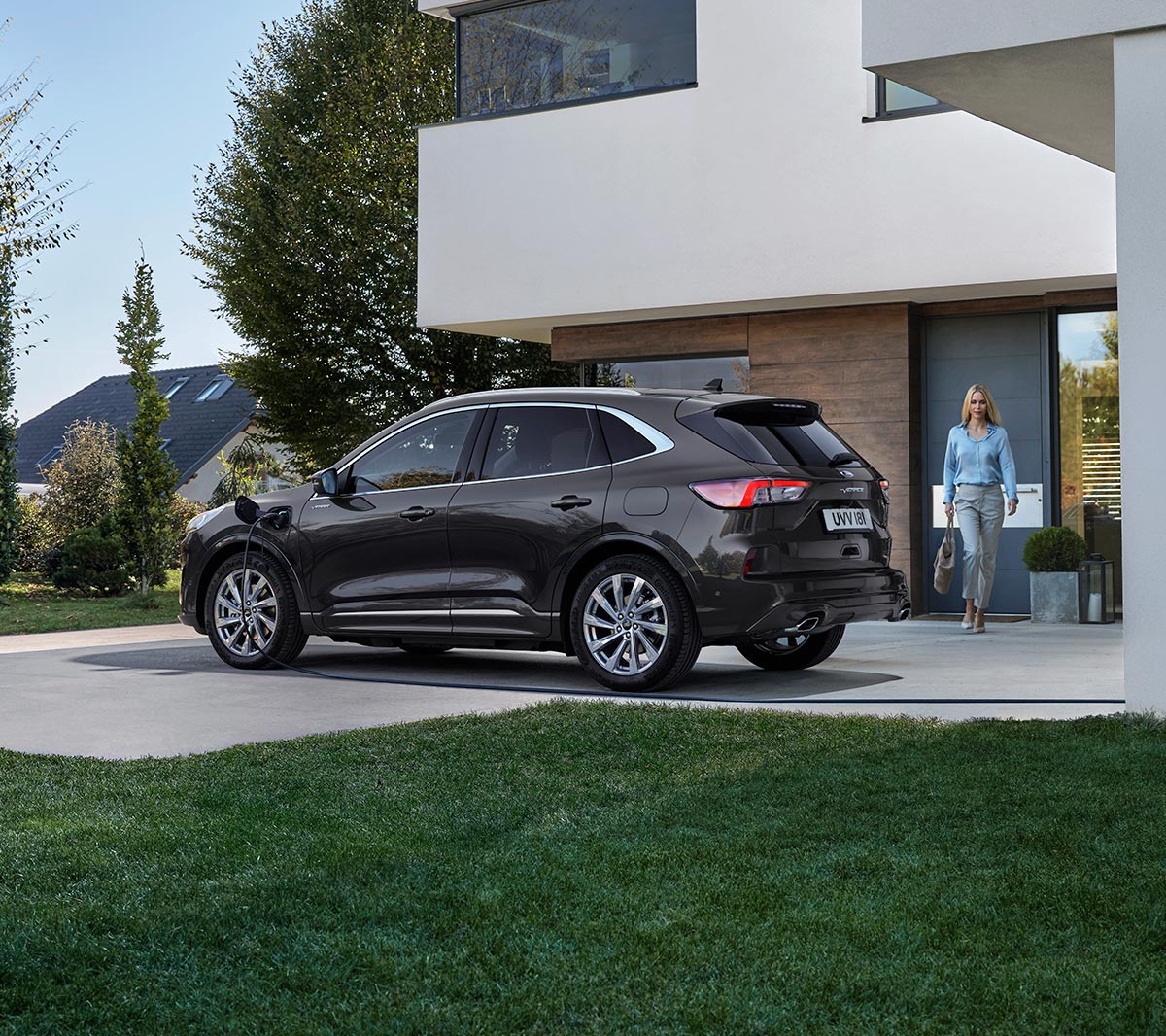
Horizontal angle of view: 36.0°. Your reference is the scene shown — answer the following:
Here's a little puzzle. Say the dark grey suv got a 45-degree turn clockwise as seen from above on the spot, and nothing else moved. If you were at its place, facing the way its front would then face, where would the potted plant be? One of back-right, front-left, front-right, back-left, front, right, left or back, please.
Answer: front-right

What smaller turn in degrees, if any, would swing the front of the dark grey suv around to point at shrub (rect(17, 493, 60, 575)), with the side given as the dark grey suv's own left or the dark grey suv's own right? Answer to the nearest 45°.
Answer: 0° — it already faces it

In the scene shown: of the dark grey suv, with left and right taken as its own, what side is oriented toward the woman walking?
right

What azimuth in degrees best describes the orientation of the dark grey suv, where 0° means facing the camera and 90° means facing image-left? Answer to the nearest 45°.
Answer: approximately 135°

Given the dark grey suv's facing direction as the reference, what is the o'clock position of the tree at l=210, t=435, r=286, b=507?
The tree is roughly at 1 o'clock from the dark grey suv.

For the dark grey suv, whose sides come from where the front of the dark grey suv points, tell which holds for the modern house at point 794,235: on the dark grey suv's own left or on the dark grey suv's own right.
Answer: on the dark grey suv's own right

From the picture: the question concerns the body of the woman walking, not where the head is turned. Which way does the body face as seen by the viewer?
toward the camera

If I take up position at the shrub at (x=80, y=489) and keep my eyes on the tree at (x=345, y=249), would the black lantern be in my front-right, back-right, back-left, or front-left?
front-right

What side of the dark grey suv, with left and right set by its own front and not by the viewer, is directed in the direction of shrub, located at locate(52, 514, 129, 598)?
front

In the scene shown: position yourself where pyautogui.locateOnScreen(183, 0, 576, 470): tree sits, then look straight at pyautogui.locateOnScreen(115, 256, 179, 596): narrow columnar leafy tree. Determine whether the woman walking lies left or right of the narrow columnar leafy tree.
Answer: left

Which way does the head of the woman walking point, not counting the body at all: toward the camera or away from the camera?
toward the camera

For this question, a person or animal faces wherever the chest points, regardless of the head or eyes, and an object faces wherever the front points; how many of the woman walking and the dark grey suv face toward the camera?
1

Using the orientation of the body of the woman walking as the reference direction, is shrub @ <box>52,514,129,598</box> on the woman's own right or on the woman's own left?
on the woman's own right

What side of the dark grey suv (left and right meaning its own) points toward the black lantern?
right

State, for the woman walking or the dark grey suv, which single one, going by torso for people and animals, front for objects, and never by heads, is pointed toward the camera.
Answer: the woman walking

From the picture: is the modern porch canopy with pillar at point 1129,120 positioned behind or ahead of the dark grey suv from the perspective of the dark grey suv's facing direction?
behind

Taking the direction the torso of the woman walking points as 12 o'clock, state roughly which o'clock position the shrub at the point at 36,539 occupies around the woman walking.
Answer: The shrub is roughly at 4 o'clock from the woman walking.

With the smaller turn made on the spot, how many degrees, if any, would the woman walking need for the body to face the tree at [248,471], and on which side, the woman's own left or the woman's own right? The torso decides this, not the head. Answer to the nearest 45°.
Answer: approximately 135° to the woman's own right

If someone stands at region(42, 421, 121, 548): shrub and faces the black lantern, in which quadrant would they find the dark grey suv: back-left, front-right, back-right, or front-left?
front-right

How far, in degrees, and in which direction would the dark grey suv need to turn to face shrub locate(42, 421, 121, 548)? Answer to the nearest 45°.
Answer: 0° — it already faces it
